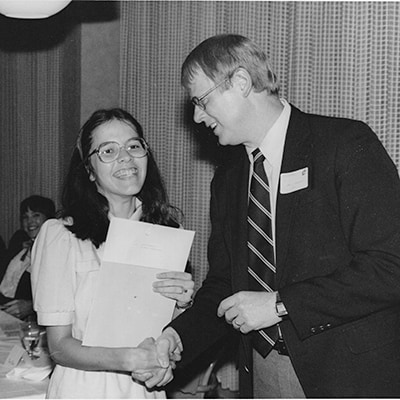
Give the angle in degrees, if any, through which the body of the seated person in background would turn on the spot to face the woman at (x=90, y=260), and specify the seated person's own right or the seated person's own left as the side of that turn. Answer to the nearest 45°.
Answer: approximately 45° to the seated person's own left

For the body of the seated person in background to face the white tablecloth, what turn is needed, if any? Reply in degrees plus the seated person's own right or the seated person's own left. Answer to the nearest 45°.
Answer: approximately 45° to the seated person's own left

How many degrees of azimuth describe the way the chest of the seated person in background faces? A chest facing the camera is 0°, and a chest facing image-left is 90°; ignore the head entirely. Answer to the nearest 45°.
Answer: approximately 45°

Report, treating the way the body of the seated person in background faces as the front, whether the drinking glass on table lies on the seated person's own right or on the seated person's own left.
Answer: on the seated person's own left

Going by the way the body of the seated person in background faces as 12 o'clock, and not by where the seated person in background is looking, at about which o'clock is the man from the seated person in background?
The man is roughly at 10 o'clock from the seated person in background.
